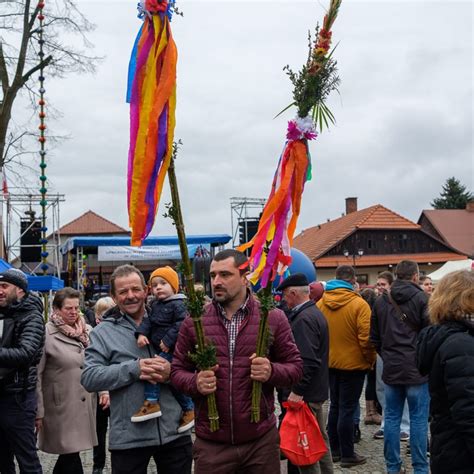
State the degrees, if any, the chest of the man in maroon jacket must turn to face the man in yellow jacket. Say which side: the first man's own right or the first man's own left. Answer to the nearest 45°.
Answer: approximately 180°

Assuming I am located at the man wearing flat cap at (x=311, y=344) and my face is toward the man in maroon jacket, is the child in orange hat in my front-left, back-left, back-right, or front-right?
front-right

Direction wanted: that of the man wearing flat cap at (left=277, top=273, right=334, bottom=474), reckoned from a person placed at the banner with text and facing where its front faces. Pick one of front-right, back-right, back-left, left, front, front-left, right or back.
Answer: front

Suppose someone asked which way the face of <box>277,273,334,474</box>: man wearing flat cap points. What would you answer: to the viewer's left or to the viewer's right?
to the viewer's left

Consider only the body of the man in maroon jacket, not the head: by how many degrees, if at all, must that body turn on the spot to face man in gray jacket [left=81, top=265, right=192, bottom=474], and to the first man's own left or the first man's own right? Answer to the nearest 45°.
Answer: approximately 135° to the first man's own right

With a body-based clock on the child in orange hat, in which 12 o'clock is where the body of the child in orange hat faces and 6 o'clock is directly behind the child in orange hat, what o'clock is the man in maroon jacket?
The man in maroon jacket is roughly at 9 o'clock from the child in orange hat.

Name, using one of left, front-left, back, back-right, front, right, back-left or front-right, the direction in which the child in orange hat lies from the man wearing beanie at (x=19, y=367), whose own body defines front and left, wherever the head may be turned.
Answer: left

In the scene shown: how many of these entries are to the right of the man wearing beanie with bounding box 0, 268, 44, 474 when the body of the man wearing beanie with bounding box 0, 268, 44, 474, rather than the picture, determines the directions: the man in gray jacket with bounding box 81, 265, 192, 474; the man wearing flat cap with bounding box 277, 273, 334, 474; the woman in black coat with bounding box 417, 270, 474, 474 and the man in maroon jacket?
0

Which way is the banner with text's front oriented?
toward the camera

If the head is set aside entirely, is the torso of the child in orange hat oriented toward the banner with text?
no

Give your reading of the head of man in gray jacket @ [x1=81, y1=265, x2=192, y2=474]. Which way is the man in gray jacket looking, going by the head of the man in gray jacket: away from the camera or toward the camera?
toward the camera

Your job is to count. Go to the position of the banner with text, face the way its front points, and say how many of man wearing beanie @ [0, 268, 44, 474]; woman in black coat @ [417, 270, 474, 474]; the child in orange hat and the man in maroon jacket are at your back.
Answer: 0

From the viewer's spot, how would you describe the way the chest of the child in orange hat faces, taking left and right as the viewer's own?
facing the viewer and to the left of the viewer

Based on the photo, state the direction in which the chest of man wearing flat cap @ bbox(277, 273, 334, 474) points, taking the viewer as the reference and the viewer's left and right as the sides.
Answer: facing to the left of the viewer

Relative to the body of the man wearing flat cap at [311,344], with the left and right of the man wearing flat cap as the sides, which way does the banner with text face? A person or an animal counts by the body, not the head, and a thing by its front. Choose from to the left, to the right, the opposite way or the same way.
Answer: to the left

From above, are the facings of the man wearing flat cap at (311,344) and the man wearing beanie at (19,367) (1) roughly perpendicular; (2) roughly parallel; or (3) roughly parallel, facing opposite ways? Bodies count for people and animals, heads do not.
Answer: roughly perpendicular

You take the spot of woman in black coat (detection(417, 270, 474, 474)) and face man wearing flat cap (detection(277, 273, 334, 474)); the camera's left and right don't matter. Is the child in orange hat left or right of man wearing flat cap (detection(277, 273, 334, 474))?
left

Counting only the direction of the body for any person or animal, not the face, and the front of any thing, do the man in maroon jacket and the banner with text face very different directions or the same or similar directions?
same or similar directions

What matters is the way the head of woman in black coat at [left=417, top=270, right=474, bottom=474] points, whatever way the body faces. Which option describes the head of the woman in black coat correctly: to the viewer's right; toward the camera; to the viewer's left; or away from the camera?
away from the camera

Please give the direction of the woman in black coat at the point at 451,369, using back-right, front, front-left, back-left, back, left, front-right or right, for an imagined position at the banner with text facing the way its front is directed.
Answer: front
